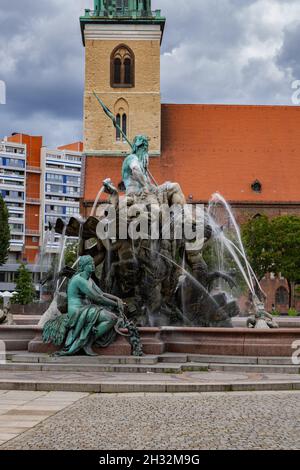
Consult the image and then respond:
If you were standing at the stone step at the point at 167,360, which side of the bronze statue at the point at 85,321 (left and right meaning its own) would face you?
front

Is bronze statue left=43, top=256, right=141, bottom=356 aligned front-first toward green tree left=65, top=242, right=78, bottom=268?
no

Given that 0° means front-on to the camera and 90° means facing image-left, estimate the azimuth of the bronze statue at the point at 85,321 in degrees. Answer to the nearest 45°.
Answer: approximately 270°

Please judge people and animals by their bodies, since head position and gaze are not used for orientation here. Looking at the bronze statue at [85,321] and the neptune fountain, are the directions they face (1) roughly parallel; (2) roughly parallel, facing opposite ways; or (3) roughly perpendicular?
roughly parallel

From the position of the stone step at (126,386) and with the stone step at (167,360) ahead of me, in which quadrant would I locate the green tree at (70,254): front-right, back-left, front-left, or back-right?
front-left

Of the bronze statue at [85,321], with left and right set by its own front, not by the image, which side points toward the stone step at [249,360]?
front
